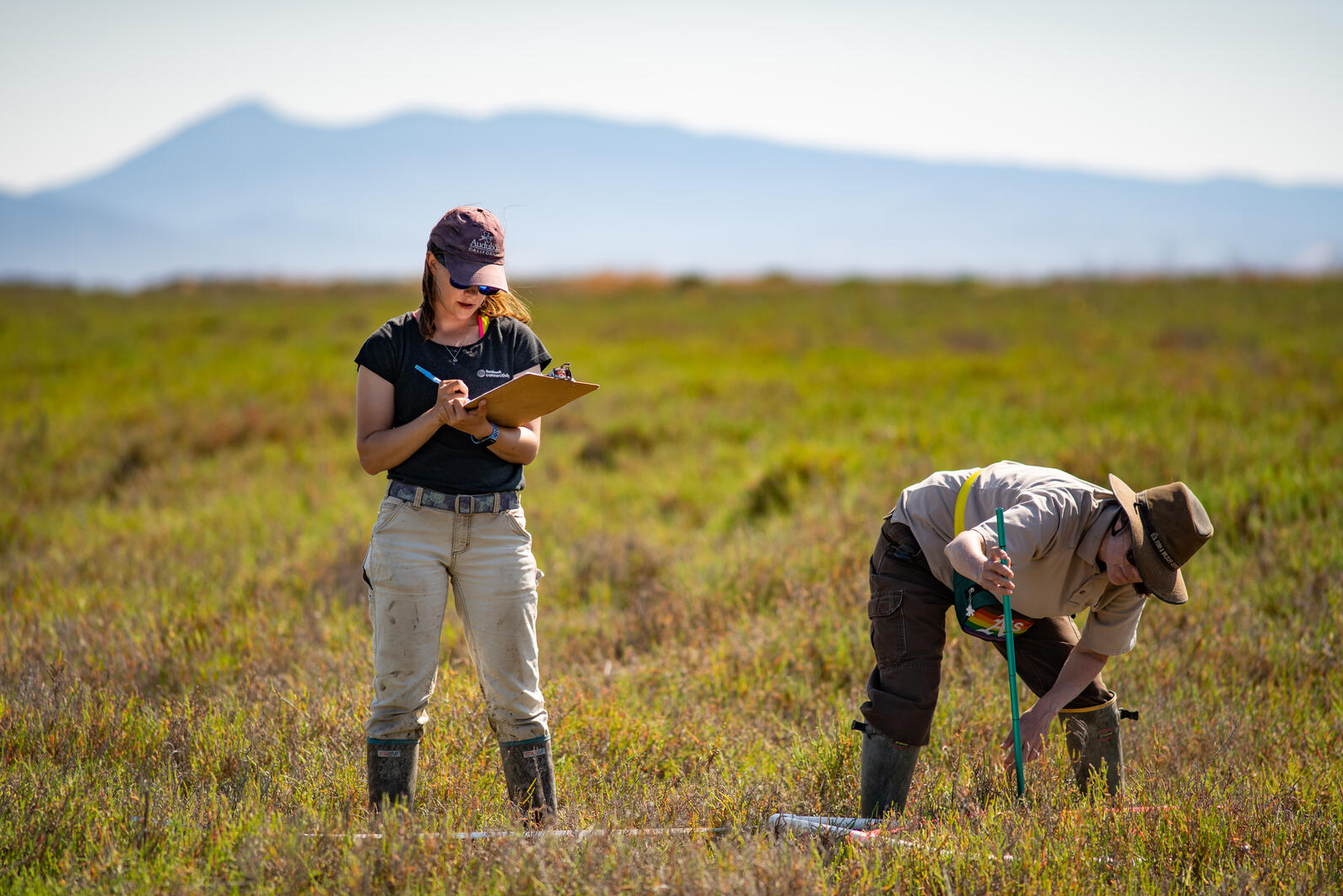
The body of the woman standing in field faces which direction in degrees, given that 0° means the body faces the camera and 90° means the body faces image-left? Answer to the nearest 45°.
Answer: approximately 0°

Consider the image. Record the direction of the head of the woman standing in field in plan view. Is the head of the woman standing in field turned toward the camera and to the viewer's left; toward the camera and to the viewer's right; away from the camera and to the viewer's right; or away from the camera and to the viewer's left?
toward the camera and to the viewer's right
